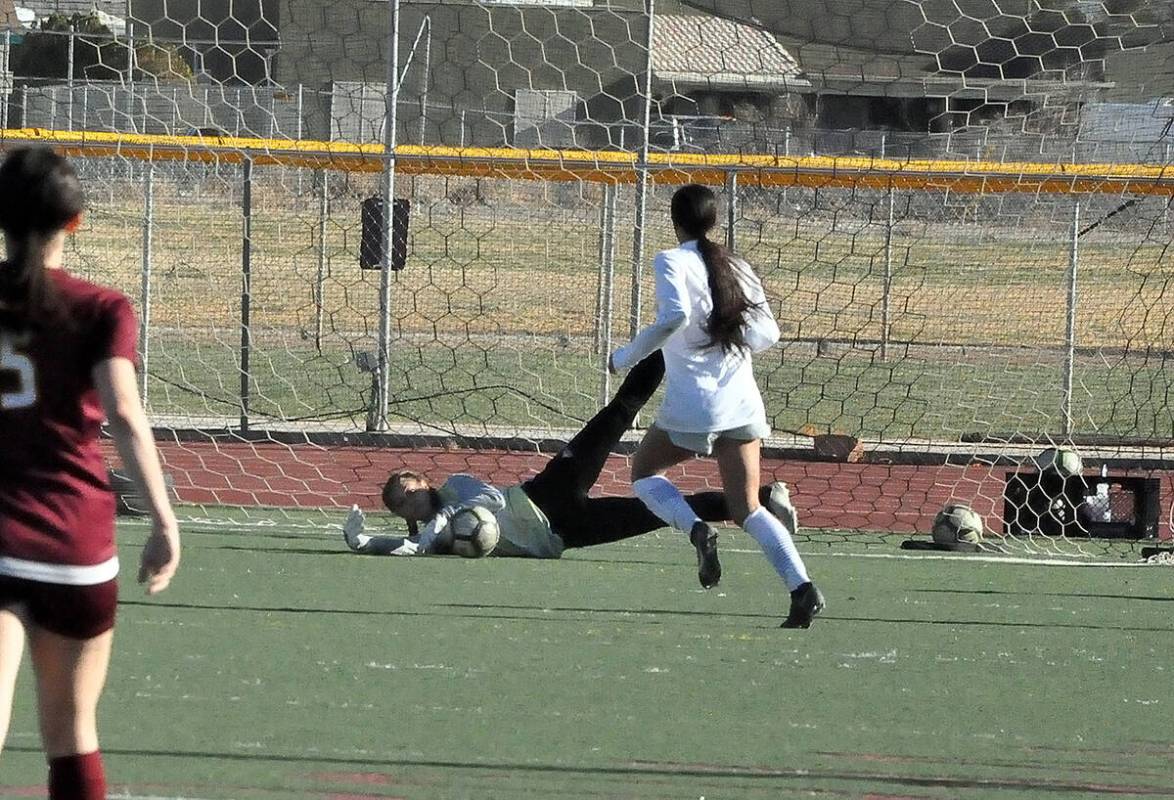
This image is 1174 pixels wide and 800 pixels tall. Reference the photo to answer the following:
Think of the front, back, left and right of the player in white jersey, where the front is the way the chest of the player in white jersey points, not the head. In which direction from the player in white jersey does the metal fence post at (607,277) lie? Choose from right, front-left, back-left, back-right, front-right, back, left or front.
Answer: front-right

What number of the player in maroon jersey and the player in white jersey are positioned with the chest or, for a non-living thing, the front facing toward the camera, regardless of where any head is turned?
0

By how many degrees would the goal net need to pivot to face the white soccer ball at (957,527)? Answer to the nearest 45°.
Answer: approximately 45° to its left

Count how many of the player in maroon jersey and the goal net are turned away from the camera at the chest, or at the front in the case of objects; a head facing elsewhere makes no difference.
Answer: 1

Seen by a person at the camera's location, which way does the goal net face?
facing the viewer

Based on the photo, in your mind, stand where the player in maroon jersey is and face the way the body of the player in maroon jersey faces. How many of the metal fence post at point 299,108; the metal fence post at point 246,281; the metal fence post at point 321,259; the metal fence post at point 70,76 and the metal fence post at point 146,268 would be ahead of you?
5

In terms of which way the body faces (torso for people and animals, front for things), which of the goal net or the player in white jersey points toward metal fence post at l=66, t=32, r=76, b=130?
the player in white jersey

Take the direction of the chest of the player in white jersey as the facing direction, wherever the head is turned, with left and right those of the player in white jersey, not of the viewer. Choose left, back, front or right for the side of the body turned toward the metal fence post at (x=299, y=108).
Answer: front

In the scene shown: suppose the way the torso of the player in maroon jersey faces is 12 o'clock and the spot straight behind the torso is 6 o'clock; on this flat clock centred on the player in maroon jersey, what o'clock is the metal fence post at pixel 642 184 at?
The metal fence post is roughly at 1 o'clock from the player in maroon jersey.

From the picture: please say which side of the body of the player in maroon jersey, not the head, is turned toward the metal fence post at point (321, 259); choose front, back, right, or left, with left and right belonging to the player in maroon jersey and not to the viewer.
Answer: front

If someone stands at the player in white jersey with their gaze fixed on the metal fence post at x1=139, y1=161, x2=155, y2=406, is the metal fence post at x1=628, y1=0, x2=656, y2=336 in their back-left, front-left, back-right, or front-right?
front-right

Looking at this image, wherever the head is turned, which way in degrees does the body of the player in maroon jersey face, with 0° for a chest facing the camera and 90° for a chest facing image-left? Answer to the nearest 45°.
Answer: approximately 180°

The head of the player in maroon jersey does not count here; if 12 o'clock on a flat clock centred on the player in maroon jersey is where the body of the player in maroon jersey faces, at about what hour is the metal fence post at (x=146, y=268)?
The metal fence post is roughly at 12 o'clock from the player in maroon jersey.

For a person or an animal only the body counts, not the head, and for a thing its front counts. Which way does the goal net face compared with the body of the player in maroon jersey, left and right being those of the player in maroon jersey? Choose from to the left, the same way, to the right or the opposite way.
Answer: the opposite way

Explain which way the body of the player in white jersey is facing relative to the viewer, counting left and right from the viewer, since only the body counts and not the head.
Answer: facing away from the viewer and to the left of the viewer

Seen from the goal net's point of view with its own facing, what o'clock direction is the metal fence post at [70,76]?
The metal fence post is roughly at 5 o'clock from the goal net.

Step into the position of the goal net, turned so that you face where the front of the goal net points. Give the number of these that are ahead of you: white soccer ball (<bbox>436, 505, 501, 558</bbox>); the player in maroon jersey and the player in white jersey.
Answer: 3
